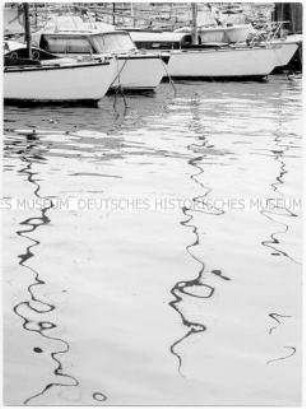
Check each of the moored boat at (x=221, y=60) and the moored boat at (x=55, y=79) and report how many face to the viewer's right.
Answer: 2

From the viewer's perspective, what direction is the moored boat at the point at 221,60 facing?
to the viewer's right

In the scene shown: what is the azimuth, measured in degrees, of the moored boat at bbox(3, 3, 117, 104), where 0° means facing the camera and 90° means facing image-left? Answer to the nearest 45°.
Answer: approximately 270°

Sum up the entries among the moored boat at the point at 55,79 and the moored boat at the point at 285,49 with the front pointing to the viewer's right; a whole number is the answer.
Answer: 2

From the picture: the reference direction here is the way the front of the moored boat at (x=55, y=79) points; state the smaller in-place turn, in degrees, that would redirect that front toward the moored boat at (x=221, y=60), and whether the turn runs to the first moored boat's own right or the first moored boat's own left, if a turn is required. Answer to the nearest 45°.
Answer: approximately 45° to the first moored boat's own left
